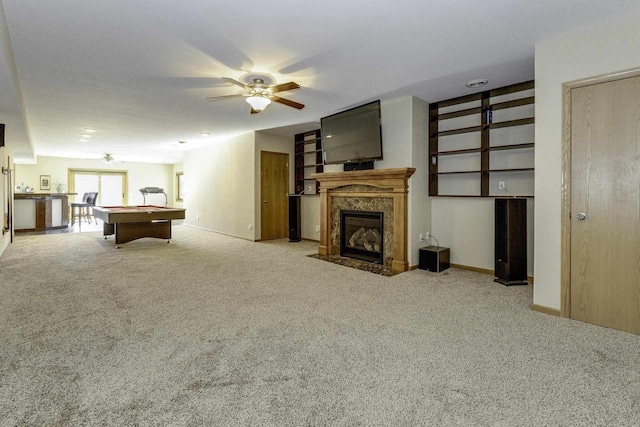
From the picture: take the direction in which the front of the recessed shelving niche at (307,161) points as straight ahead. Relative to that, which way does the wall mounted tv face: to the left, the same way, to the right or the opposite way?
the same way

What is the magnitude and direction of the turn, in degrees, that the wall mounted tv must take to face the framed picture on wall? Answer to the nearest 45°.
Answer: approximately 90° to its right

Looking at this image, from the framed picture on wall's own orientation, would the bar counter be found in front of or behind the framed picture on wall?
in front

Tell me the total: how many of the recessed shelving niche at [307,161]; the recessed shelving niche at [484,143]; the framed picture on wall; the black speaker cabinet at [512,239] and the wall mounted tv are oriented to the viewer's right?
0

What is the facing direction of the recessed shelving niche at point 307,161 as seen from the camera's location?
facing the viewer and to the left of the viewer

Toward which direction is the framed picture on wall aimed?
toward the camera

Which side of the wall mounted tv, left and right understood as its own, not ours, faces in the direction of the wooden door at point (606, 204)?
left

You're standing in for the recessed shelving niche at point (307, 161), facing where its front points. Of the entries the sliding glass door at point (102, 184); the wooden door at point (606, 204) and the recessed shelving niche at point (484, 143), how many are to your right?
1

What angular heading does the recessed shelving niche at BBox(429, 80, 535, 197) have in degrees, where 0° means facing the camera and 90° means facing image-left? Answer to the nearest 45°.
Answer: approximately 45°

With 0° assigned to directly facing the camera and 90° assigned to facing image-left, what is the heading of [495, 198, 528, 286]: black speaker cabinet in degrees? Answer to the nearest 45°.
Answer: approximately 45°

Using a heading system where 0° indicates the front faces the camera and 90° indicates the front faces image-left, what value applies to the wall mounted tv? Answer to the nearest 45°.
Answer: approximately 45°
